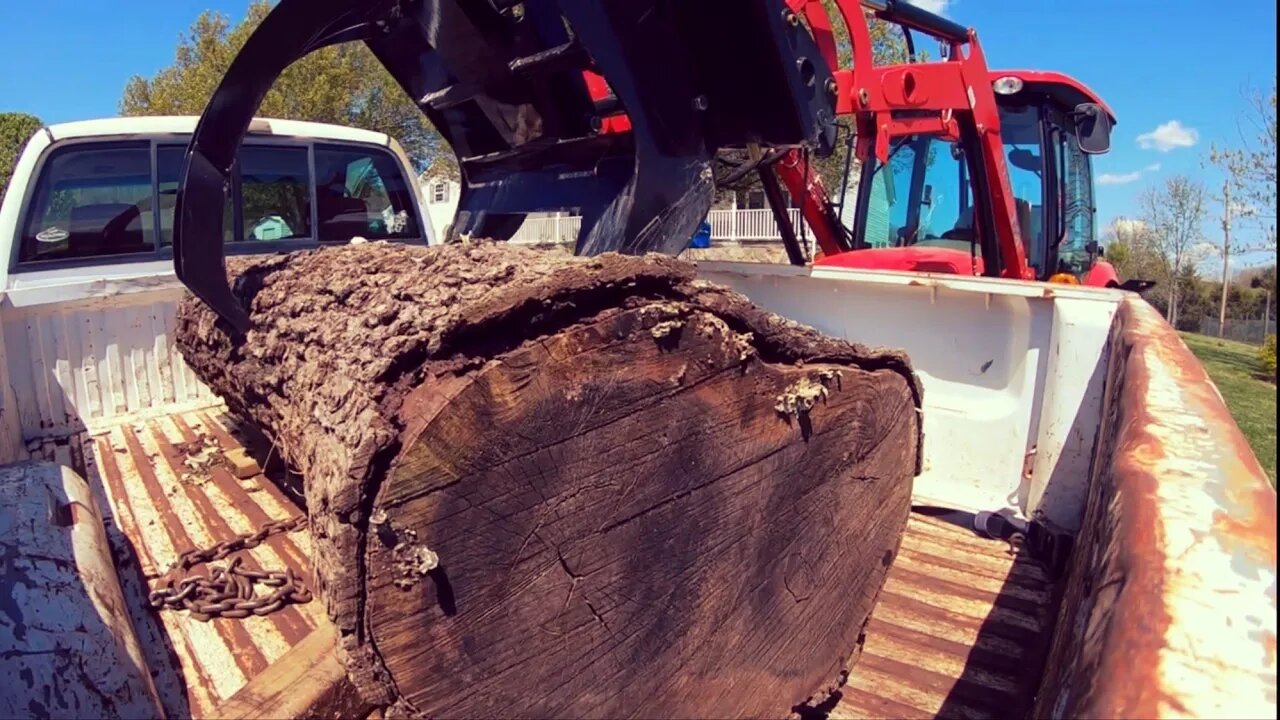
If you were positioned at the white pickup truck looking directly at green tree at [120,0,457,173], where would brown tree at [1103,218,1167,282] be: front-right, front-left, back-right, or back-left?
front-right

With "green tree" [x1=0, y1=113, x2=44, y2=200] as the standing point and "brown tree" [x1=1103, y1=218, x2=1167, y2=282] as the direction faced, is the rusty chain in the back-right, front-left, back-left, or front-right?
front-right

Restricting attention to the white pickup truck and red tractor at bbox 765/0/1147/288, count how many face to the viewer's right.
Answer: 0

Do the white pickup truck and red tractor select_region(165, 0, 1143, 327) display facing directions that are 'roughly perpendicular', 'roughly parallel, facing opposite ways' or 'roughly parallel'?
roughly perpendicular

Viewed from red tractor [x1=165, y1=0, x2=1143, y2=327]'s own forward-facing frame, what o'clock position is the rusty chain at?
The rusty chain is roughly at 12 o'clock from the red tractor.

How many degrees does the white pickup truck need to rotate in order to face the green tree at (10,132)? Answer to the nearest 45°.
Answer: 0° — it already faces it

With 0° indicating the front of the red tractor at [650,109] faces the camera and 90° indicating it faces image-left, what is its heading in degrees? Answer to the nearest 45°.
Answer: approximately 45°

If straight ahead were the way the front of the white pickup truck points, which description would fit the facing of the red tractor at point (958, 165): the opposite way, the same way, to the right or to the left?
to the left

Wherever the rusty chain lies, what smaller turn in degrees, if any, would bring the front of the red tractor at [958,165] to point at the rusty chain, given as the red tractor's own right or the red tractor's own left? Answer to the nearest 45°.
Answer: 0° — it already faces it

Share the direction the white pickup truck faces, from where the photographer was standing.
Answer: facing away from the viewer and to the left of the viewer

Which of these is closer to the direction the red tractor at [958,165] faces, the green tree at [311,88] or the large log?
the large log

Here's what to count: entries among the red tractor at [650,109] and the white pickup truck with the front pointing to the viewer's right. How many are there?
0
